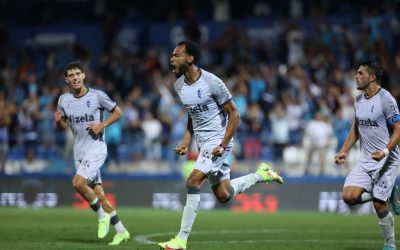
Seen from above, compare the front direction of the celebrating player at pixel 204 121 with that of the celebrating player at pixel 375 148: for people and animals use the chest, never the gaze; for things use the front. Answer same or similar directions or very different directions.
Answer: same or similar directions

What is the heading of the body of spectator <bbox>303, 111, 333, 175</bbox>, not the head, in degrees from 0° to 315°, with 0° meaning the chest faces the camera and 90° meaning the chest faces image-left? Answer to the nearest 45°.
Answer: approximately 0°

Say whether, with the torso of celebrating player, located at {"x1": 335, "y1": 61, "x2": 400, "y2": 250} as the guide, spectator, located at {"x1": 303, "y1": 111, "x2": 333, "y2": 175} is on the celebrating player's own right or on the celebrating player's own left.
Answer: on the celebrating player's own right

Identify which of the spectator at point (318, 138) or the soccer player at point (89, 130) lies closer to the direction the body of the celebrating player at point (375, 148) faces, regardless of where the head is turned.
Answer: the soccer player

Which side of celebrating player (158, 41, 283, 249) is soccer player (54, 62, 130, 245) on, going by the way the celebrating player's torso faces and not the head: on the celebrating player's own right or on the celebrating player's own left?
on the celebrating player's own right

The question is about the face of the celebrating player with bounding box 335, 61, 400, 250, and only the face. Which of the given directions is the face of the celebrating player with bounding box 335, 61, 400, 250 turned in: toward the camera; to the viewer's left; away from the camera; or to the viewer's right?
to the viewer's left

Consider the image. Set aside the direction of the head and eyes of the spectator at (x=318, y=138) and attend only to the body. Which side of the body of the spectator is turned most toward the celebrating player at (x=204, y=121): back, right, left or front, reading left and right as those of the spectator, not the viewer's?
front

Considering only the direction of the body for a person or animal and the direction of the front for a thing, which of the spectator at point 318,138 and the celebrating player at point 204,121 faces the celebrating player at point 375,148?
the spectator

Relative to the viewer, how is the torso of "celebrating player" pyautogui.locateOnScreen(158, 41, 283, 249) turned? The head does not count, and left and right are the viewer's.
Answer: facing the viewer and to the left of the viewer

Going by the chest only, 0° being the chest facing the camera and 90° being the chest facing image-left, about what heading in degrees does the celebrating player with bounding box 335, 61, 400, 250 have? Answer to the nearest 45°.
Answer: approximately 45°

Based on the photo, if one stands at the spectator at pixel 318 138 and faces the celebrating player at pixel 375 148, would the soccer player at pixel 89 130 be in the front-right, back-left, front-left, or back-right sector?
front-right

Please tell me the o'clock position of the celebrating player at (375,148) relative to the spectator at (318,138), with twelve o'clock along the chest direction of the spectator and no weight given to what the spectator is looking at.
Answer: The celebrating player is roughly at 12 o'clock from the spectator.

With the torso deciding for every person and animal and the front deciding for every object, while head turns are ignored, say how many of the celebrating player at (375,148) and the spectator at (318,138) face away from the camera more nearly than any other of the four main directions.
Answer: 0

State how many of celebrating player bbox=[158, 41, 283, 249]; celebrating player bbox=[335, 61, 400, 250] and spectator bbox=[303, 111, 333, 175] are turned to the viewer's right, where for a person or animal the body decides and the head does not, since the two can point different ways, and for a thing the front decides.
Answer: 0
